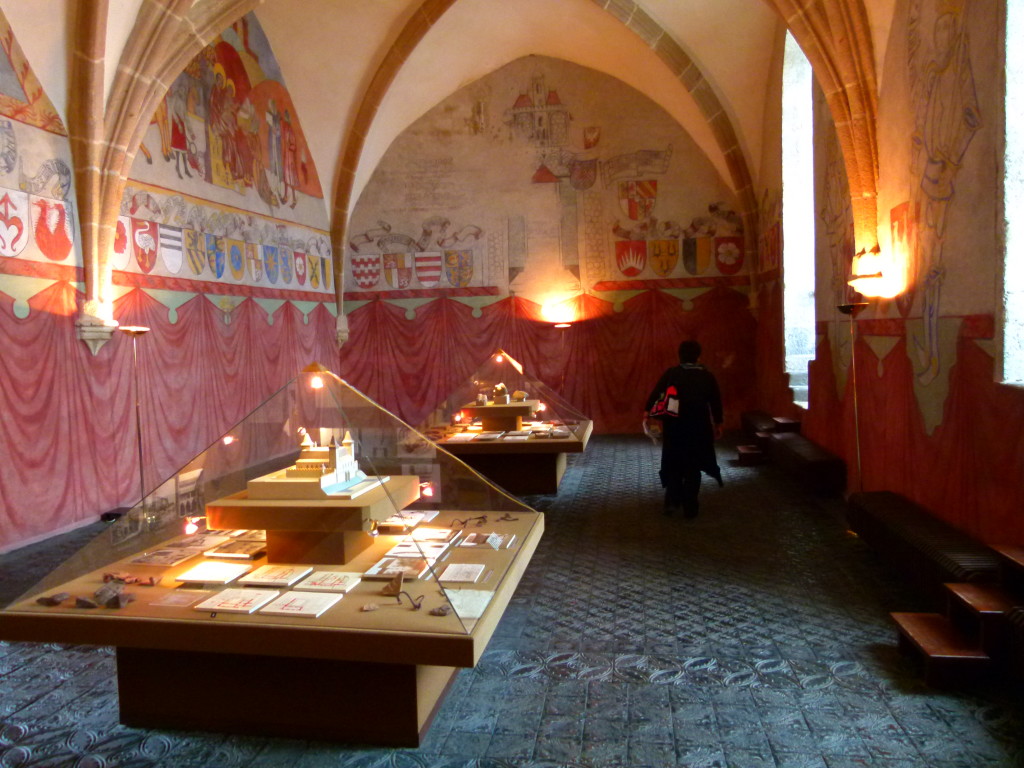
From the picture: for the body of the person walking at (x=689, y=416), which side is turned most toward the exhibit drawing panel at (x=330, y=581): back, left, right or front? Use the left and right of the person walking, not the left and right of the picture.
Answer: back

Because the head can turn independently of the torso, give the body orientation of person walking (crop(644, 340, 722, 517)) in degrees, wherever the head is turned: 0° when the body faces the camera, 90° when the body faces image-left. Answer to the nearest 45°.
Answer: approximately 180°

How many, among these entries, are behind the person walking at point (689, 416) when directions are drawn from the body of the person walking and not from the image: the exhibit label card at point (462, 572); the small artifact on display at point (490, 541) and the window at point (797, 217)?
2

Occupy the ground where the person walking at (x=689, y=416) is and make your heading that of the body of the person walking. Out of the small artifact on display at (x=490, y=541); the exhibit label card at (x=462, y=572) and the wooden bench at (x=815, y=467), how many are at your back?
2

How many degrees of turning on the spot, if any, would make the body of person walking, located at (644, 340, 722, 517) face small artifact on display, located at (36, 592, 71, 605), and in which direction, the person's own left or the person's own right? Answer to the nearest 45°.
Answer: approximately 135° to the person's own left

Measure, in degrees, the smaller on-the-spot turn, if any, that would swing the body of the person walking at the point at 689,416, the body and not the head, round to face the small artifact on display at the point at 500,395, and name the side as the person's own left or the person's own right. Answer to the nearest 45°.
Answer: approximately 90° to the person's own left

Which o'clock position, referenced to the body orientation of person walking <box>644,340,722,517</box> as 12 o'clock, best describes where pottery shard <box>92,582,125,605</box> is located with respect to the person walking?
The pottery shard is roughly at 7 o'clock from the person walking.

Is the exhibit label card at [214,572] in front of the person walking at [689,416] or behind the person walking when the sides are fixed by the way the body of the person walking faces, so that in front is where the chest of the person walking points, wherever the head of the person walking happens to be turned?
behind

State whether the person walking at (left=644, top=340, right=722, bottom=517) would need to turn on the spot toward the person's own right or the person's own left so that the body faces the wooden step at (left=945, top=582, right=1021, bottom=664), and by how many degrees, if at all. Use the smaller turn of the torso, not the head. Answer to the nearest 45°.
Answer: approximately 135° to the person's own right

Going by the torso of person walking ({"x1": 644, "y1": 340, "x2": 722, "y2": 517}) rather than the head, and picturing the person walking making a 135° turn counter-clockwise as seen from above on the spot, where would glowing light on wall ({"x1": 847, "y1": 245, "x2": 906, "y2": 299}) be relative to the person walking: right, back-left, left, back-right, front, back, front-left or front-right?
back-left

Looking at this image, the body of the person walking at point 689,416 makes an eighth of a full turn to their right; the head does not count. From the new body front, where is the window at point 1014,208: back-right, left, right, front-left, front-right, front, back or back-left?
right

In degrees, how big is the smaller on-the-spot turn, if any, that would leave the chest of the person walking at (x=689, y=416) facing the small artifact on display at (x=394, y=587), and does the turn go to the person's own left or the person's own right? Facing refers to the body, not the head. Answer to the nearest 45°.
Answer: approximately 180°

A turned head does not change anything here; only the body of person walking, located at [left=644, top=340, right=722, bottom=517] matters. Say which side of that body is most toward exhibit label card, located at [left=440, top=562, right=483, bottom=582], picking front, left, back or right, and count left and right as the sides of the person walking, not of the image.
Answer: back
